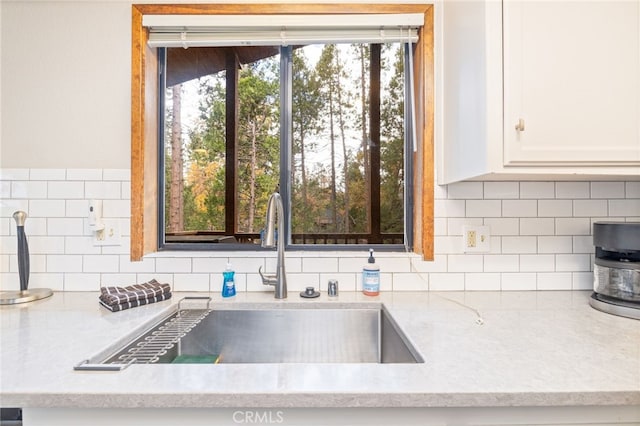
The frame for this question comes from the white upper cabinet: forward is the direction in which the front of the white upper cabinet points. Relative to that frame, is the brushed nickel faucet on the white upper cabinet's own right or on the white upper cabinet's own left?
on the white upper cabinet's own right

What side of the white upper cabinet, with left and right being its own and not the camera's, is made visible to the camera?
front

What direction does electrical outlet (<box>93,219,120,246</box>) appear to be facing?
toward the camera

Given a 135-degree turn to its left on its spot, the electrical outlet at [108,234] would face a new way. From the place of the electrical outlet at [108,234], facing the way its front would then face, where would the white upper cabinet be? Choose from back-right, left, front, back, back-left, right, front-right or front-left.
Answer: right

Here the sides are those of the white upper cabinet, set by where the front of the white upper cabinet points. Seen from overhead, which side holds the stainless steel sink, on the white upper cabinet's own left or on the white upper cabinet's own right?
on the white upper cabinet's own right

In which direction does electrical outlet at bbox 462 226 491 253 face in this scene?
toward the camera

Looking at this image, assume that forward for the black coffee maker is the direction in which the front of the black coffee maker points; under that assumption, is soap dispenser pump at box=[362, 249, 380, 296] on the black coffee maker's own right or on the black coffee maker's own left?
on the black coffee maker's own right

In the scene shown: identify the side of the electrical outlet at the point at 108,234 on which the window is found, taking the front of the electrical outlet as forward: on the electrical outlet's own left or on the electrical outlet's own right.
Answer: on the electrical outlet's own left
